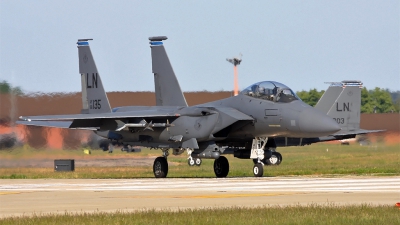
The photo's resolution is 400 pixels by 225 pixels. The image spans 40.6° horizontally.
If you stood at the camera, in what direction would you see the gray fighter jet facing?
facing the viewer and to the right of the viewer
